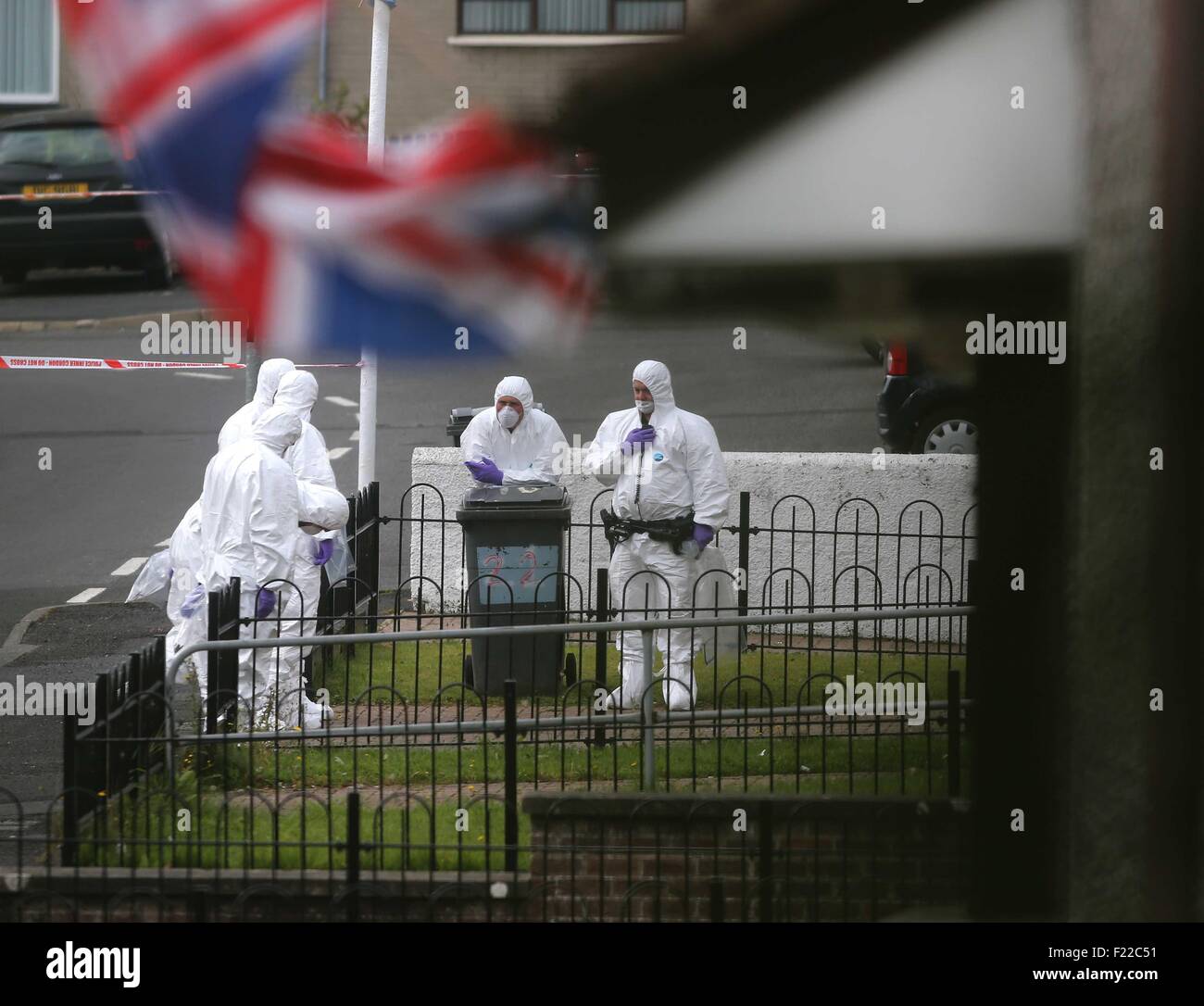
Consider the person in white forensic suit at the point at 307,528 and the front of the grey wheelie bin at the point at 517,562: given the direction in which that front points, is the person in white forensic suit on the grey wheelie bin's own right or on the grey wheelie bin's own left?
on the grey wheelie bin's own right

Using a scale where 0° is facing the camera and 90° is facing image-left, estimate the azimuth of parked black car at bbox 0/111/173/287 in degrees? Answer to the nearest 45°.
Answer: approximately 180°

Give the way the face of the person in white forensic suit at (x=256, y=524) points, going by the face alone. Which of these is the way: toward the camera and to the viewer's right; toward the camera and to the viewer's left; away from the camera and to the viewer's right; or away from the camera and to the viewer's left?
away from the camera and to the viewer's right

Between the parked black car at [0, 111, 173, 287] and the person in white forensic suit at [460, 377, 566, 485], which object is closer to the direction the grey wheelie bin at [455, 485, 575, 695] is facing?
the parked black car

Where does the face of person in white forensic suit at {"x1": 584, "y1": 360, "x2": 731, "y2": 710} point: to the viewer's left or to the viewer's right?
to the viewer's left

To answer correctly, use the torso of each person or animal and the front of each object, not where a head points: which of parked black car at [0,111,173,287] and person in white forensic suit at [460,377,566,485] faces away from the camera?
the parked black car

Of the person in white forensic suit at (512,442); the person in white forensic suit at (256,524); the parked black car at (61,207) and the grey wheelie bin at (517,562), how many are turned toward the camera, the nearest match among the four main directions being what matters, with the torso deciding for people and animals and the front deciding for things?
2
